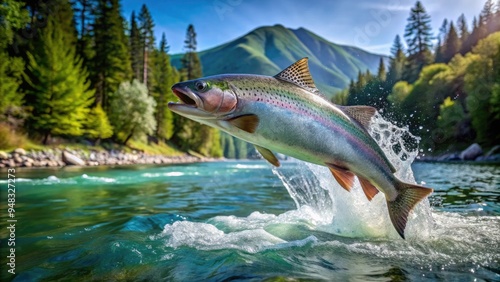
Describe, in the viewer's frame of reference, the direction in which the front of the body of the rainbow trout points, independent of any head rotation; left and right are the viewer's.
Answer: facing to the left of the viewer

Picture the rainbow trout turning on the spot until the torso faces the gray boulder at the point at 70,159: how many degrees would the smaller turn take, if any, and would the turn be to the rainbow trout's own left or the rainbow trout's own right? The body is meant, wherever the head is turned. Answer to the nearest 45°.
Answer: approximately 45° to the rainbow trout's own right

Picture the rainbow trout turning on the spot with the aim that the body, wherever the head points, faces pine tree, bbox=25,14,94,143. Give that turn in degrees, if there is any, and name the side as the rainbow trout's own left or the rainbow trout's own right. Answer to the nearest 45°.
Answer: approximately 45° to the rainbow trout's own right

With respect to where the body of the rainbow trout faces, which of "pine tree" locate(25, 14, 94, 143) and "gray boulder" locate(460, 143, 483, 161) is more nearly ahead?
the pine tree

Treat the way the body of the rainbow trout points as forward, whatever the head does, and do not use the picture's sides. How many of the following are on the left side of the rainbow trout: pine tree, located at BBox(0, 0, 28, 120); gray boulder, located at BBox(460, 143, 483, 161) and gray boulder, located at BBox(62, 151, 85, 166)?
0

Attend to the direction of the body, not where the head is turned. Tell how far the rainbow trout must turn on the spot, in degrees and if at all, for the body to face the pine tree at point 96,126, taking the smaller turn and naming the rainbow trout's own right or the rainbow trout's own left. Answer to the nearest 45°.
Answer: approximately 45° to the rainbow trout's own right
